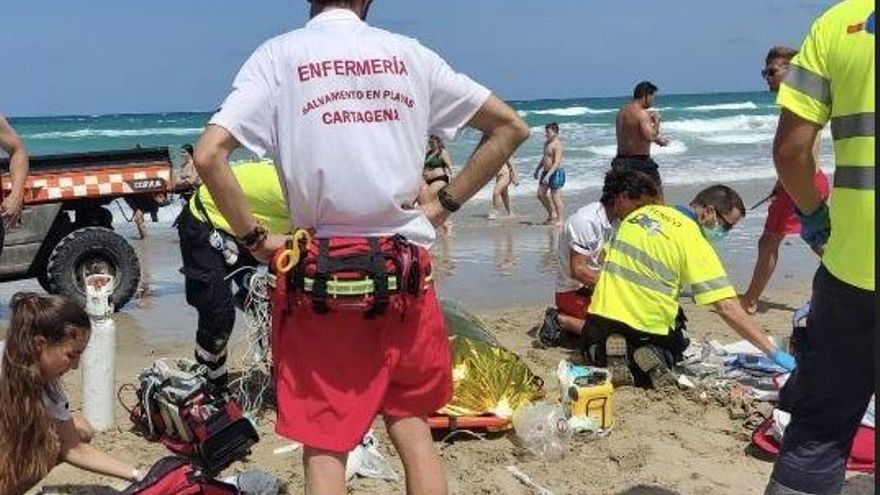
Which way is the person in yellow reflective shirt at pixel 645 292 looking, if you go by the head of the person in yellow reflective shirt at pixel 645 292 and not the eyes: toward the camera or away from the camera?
toward the camera

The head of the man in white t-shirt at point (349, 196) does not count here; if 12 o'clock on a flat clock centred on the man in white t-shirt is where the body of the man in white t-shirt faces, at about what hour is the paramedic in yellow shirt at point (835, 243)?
The paramedic in yellow shirt is roughly at 3 o'clock from the man in white t-shirt.

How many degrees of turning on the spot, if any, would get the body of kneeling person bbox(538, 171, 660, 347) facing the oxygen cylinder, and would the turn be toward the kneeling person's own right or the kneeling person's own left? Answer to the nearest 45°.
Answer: approximately 135° to the kneeling person's own right

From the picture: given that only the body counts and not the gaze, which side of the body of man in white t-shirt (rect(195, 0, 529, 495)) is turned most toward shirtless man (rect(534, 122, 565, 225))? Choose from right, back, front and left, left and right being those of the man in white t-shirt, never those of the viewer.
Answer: front

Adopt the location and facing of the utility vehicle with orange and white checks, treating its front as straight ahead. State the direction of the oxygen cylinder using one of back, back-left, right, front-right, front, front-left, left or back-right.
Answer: left

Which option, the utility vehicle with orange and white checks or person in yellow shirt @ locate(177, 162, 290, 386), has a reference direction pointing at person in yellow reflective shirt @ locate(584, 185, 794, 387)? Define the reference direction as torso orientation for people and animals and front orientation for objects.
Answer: the person in yellow shirt

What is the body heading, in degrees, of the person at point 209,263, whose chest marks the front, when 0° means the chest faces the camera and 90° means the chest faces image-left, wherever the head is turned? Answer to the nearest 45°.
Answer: approximately 270°

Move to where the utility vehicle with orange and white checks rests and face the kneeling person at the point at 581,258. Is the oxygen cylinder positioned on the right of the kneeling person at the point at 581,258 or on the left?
right

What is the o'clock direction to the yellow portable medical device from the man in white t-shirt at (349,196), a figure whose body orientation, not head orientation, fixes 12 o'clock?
The yellow portable medical device is roughly at 1 o'clock from the man in white t-shirt.

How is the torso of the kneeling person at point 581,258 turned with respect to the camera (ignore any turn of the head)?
to the viewer's right

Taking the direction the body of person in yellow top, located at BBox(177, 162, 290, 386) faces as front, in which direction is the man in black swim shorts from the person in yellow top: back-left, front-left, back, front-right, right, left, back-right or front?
front-left

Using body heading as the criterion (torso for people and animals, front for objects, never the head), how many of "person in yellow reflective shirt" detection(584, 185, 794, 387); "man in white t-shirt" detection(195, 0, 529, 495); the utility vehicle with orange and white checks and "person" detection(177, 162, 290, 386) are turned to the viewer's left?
1

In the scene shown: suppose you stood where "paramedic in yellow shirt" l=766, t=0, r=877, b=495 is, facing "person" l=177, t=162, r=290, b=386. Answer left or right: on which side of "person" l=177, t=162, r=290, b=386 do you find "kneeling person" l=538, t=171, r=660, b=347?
right
